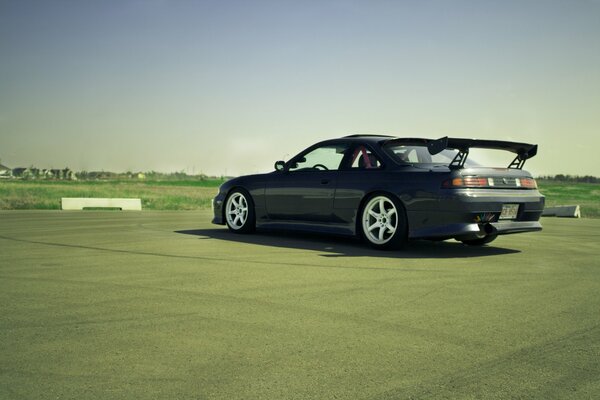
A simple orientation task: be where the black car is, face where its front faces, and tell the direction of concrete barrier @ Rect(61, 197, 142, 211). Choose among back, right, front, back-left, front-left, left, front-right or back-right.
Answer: front

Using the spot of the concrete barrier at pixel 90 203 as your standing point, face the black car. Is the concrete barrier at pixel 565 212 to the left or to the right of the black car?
left

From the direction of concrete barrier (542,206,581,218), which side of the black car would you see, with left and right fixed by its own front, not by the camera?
right

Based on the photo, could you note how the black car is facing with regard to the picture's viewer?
facing away from the viewer and to the left of the viewer
